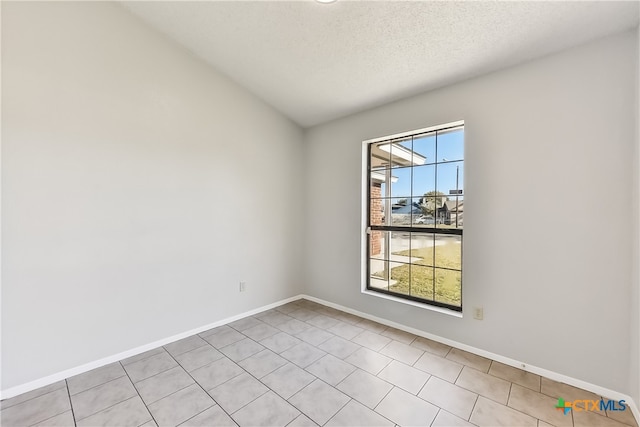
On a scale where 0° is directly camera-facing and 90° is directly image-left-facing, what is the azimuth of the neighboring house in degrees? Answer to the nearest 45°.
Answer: approximately 45°
